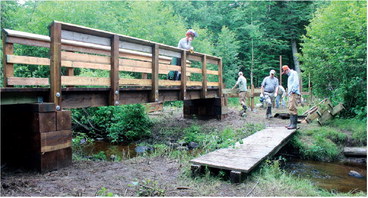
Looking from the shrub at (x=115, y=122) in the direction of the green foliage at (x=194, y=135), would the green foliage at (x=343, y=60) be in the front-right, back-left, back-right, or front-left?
front-left

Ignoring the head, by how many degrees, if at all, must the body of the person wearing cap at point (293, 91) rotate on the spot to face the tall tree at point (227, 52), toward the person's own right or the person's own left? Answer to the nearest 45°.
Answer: approximately 90° to the person's own right

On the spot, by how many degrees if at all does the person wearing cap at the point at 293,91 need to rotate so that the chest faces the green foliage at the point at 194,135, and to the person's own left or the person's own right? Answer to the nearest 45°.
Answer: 0° — they already face it

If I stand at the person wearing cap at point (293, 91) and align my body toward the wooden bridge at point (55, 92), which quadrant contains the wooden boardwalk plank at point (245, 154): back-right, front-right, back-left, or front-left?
front-left

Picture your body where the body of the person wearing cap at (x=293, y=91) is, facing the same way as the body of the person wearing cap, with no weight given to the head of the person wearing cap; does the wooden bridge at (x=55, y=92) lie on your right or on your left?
on your left

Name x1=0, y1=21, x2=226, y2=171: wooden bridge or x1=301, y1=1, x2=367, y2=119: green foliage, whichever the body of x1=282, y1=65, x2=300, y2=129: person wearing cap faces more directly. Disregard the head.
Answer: the wooden bridge

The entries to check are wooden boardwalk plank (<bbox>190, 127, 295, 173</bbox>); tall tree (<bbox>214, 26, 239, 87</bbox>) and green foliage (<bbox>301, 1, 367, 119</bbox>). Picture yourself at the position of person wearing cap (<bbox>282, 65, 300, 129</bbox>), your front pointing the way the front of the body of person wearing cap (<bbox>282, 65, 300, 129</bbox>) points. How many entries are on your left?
1

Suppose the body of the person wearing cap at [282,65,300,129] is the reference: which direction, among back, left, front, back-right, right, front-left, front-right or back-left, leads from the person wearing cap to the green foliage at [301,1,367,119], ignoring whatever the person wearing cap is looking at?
back-right

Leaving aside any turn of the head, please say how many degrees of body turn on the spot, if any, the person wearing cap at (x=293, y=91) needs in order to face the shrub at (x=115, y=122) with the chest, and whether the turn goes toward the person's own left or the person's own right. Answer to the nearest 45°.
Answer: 0° — they already face it

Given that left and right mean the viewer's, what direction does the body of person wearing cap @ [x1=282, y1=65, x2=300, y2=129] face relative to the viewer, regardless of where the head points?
facing to the left of the viewer

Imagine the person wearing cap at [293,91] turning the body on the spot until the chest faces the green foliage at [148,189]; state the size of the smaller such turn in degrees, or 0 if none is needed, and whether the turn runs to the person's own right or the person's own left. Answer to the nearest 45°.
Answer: approximately 90° to the person's own left
